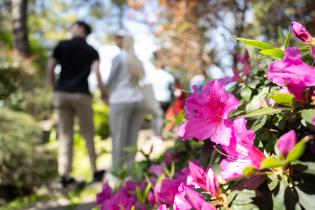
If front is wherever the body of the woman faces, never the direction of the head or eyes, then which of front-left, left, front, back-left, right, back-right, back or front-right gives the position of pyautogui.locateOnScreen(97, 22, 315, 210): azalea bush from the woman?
back-left

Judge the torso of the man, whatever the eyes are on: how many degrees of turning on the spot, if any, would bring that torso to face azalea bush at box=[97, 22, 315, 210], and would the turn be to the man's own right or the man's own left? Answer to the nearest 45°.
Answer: approximately 180°

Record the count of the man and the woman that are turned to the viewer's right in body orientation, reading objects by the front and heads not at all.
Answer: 0

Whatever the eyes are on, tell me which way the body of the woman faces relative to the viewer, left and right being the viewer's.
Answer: facing away from the viewer and to the left of the viewer

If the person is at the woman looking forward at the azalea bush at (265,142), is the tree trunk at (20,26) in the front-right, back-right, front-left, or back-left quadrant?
back-right

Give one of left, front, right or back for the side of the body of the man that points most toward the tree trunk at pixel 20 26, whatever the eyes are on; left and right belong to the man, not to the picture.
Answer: front

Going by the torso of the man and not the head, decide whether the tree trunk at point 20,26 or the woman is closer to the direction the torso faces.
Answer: the tree trunk

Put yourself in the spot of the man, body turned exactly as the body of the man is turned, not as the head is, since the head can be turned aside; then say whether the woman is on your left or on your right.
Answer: on your right

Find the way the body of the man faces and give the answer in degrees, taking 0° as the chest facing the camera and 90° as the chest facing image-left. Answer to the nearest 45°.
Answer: approximately 180°
